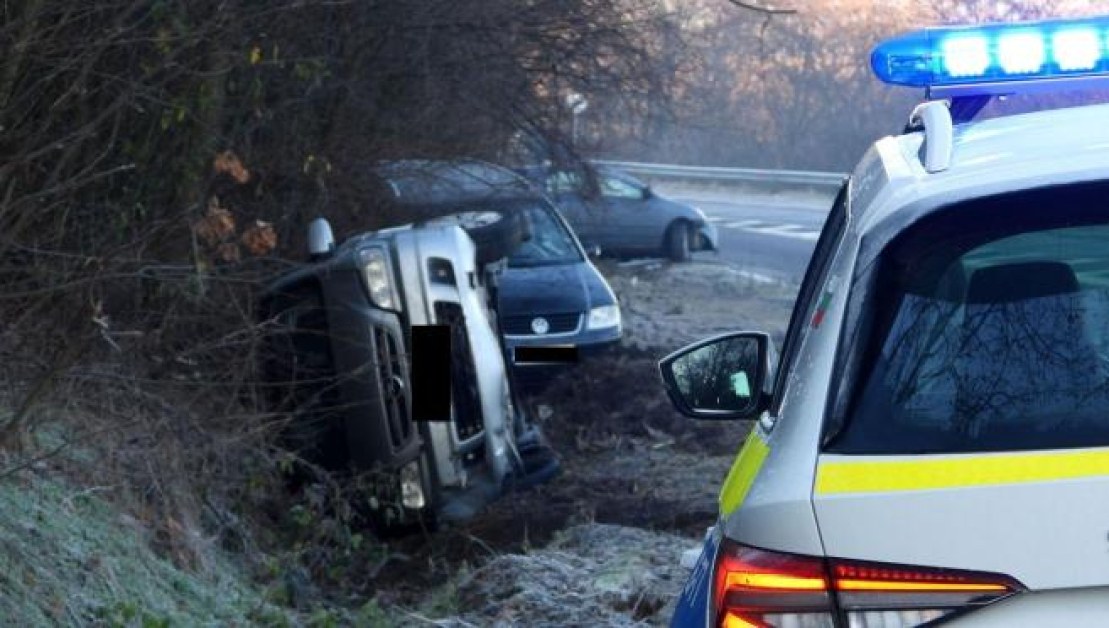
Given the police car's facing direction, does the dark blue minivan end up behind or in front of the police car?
in front

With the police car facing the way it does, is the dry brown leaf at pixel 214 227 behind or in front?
in front

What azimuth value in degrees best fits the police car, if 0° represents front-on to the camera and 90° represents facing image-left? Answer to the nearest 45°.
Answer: approximately 180°

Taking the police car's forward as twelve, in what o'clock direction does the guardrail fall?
The guardrail is roughly at 12 o'clock from the police car.

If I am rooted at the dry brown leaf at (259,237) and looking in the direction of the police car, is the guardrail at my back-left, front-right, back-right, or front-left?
back-left

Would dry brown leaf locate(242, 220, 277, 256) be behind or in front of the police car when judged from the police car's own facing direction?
in front
